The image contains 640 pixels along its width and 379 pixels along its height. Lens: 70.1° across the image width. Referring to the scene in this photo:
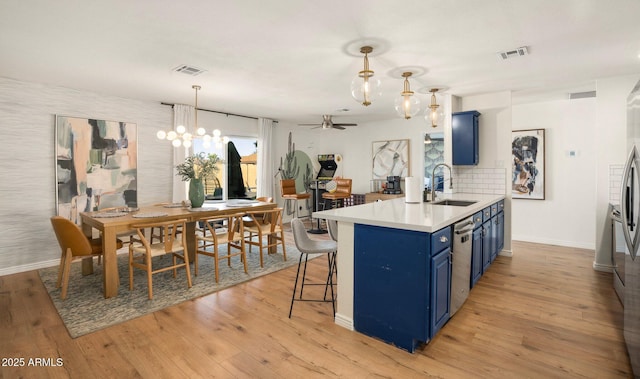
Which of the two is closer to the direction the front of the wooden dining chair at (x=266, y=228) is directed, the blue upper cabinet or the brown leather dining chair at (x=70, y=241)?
the brown leather dining chair

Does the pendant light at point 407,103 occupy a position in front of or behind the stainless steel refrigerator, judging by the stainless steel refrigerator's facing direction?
in front

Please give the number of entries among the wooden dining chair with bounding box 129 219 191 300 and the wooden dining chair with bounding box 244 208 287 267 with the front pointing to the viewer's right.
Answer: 0

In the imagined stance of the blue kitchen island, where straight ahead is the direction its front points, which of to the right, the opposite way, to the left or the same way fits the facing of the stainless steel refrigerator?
the opposite way

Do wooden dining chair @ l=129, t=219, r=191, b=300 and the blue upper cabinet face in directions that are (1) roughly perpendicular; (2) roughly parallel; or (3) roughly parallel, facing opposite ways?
roughly parallel, facing opposite ways

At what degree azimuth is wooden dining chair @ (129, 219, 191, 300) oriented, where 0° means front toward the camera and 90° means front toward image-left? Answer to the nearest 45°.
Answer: approximately 135°

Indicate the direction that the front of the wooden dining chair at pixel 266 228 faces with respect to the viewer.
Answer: facing away from the viewer and to the left of the viewer

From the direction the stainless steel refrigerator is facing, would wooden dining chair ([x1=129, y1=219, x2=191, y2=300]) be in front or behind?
in front

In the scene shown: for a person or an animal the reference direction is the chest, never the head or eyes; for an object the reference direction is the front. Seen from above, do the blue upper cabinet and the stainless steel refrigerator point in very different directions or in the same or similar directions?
very different directions

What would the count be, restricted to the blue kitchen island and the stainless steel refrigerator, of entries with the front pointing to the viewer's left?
1

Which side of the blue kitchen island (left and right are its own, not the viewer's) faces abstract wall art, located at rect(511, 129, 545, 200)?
left
